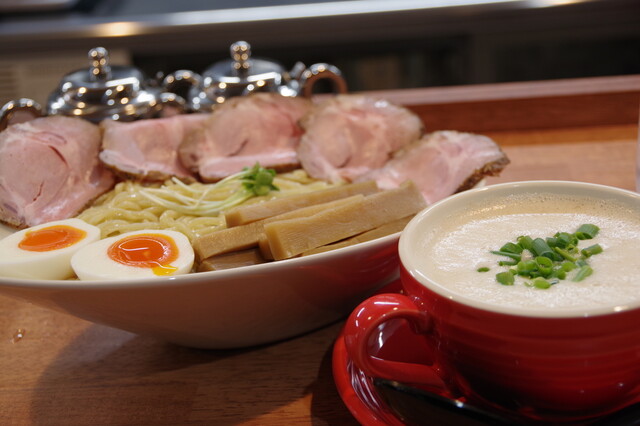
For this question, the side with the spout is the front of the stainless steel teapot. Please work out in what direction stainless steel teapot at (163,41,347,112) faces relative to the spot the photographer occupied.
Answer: facing to the left of the viewer

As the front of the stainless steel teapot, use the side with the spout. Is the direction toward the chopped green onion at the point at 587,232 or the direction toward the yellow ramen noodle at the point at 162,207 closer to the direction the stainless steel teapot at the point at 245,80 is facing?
the yellow ramen noodle

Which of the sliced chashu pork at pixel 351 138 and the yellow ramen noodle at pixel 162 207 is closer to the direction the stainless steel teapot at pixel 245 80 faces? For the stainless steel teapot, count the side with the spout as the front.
the yellow ramen noodle

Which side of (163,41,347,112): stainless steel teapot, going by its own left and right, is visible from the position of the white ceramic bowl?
left

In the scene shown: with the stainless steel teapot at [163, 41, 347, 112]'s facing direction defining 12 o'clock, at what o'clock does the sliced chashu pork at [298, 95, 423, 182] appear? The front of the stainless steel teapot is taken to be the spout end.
The sliced chashu pork is roughly at 8 o'clock from the stainless steel teapot.

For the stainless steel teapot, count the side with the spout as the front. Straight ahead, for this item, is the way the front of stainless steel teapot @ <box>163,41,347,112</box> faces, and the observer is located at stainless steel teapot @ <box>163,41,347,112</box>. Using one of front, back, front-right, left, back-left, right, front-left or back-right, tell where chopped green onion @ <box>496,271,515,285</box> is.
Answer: left

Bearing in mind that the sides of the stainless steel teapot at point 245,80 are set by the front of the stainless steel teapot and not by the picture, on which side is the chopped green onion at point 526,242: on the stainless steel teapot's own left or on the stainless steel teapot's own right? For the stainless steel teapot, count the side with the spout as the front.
on the stainless steel teapot's own left

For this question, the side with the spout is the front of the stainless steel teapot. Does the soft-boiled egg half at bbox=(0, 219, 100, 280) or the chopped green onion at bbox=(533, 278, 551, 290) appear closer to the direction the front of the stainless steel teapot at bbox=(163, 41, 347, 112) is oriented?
the soft-boiled egg half
